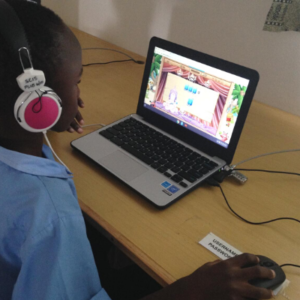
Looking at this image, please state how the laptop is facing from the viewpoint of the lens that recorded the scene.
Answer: facing the viewer and to the left of the viewer

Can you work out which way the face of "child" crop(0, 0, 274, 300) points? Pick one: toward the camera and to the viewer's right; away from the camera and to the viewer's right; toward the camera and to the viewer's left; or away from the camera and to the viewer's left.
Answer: away from the camera and to the viewer's right

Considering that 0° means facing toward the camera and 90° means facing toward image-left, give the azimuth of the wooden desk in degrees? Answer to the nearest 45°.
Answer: approximately 45°
